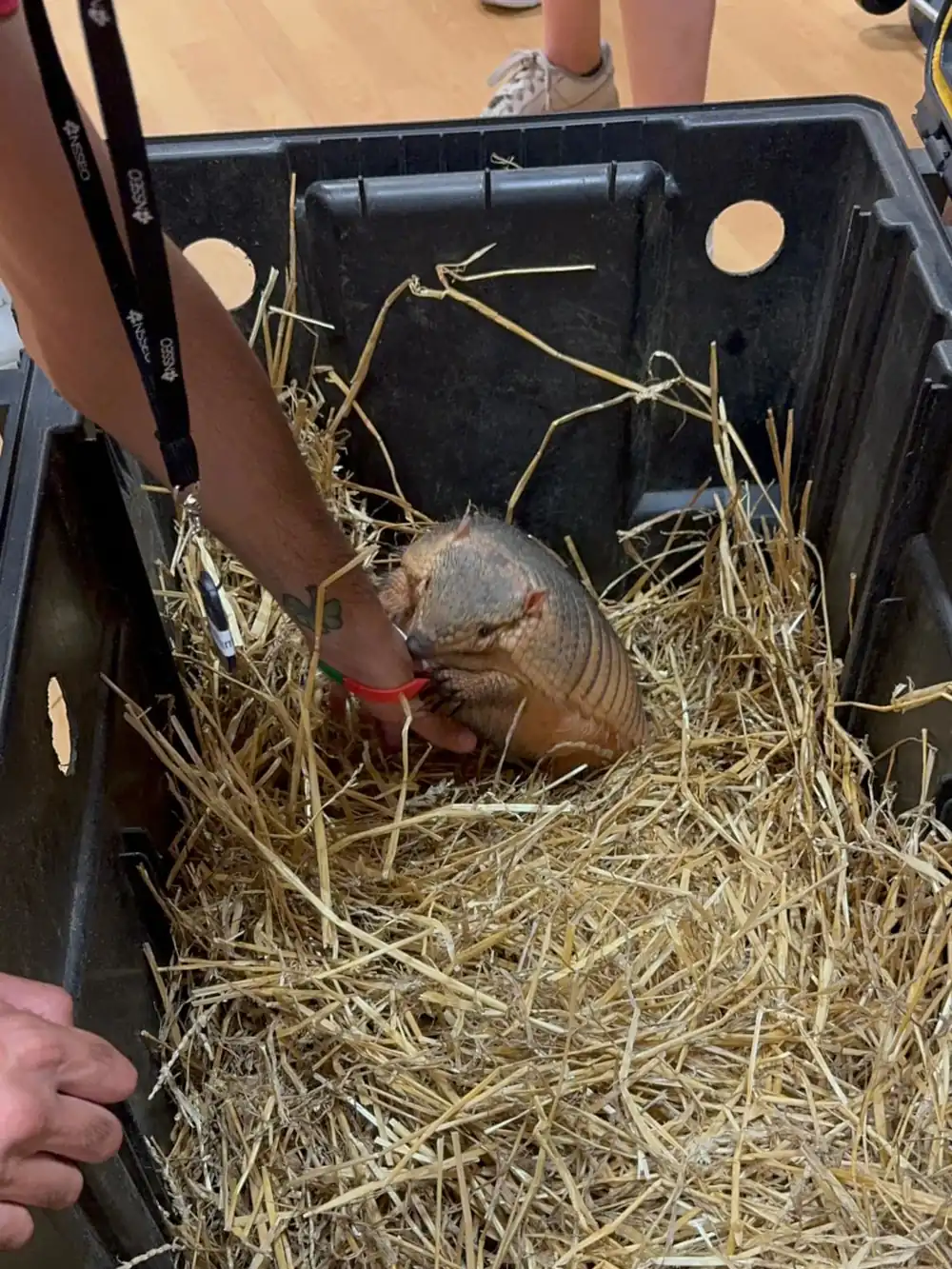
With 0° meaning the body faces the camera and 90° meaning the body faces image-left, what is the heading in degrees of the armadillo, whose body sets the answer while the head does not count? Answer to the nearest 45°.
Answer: approximately 45°
